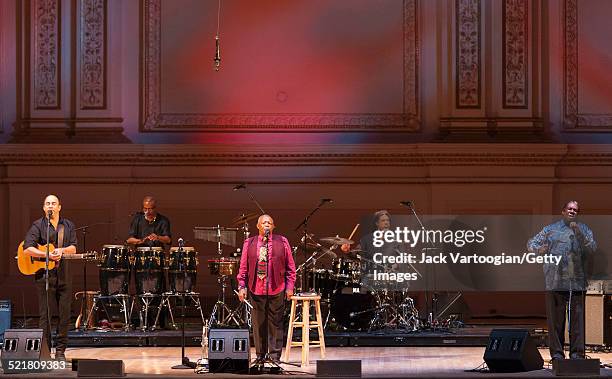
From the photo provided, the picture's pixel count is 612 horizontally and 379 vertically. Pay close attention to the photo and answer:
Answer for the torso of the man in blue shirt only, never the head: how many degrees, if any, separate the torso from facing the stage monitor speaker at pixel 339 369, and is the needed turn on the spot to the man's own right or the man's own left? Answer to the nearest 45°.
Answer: approximately 45° to the man's own right

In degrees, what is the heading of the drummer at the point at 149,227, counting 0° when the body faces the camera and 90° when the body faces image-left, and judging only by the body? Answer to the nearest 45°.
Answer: approximately 0°
